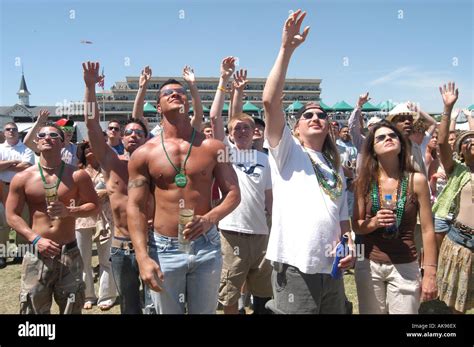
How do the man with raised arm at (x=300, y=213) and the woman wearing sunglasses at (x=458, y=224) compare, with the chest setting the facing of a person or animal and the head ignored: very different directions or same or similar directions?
same or similar directions

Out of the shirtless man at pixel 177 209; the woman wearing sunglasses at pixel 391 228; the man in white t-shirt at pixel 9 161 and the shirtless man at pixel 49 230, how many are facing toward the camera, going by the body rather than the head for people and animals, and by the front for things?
4

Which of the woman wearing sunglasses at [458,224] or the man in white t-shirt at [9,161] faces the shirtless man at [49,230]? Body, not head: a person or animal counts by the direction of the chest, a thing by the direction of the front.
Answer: the man in white t-shirt

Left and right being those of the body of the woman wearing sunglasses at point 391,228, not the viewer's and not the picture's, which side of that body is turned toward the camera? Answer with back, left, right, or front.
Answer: front

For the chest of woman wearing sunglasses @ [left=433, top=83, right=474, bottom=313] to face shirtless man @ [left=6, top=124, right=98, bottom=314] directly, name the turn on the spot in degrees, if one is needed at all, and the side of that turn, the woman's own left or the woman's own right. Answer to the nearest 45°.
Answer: approximately 90° to the woman's own right

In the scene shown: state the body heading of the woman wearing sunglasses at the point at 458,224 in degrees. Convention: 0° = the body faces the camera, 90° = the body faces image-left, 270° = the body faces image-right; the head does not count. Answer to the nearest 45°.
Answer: approximately 315°

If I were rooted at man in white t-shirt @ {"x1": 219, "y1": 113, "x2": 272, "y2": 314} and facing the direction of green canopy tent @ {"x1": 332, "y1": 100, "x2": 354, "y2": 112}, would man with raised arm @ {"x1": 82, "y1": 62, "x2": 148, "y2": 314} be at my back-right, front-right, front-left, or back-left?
back-left

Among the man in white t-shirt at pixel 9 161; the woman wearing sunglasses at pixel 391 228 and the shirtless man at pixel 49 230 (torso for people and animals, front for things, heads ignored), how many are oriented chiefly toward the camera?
3

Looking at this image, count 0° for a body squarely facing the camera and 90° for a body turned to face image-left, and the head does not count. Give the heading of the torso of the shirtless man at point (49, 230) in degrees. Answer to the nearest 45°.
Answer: approximately 0°

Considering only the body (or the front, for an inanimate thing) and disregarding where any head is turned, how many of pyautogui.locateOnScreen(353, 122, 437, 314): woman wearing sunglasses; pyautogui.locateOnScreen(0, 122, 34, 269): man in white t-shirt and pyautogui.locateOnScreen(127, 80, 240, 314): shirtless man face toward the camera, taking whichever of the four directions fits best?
3

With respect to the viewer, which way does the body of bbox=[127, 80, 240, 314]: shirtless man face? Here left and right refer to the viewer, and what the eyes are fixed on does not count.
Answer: facing the viewer
